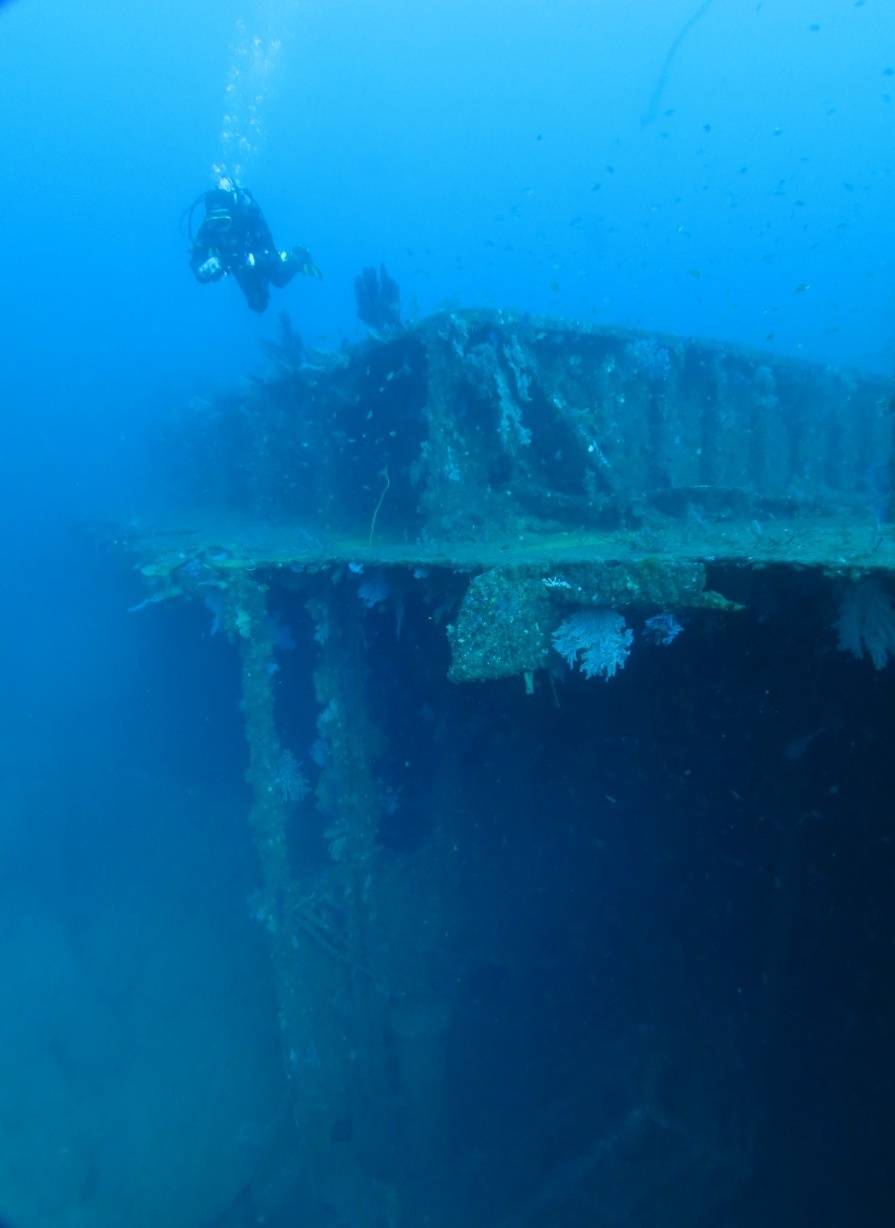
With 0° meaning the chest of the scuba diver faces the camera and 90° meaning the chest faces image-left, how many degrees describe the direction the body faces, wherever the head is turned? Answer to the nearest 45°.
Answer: approximately 45°

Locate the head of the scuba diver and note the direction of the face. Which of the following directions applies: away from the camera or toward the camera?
toward the camera

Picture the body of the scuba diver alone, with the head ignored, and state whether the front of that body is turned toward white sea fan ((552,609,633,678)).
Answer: no
